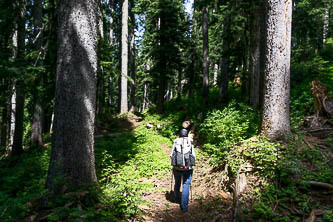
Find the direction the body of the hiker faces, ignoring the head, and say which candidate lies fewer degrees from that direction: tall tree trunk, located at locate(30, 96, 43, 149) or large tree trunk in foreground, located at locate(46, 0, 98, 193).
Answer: the tall tree trunk

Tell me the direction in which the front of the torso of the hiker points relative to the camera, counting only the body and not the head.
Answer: away from the camera

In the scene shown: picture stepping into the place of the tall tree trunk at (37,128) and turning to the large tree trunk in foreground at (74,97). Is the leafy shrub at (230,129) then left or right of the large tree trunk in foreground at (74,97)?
left

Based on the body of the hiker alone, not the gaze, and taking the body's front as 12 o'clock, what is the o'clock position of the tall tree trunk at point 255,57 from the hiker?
The tall tree trunk is roughly at 1 o'clock from the hiker.

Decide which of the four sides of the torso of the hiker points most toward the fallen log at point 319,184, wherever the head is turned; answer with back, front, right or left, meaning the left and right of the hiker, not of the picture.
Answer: right

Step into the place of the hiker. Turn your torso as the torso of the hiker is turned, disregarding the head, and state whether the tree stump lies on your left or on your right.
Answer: on your right
